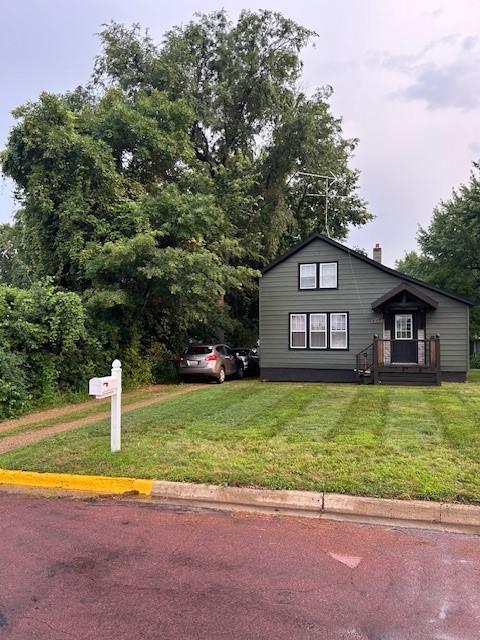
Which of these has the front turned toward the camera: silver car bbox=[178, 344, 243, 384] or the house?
the house

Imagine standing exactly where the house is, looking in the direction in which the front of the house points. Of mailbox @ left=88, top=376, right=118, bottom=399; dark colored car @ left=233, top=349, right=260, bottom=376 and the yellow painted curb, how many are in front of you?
2

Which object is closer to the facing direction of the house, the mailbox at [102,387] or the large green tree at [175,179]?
the mailbox

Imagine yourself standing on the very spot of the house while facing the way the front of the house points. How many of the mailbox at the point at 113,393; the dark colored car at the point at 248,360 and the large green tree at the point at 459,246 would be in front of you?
1

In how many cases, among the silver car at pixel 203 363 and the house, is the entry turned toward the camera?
1

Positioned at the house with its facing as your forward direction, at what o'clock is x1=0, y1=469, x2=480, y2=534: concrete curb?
The concrete curb is roughly at 12 o'clock from the house.

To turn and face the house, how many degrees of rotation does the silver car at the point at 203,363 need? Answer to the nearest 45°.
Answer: approximately 45° to its right

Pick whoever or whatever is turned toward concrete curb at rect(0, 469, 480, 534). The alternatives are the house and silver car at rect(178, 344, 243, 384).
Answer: the house

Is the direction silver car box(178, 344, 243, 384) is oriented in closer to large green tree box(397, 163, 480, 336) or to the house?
the large green tree

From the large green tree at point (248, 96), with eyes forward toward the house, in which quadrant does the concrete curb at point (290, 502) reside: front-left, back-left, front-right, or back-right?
front-right

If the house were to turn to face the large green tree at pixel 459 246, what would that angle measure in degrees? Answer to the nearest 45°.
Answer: approximately 135° to its left

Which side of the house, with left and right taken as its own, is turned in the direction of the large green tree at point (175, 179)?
right

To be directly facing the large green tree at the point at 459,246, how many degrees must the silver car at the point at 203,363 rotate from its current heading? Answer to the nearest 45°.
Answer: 0° — it already faces it

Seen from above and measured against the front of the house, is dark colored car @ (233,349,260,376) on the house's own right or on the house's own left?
on the house's own right

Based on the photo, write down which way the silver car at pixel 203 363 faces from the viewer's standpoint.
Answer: facing away from the viewer and to the right of the viewer

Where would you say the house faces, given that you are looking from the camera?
facing the viewer
